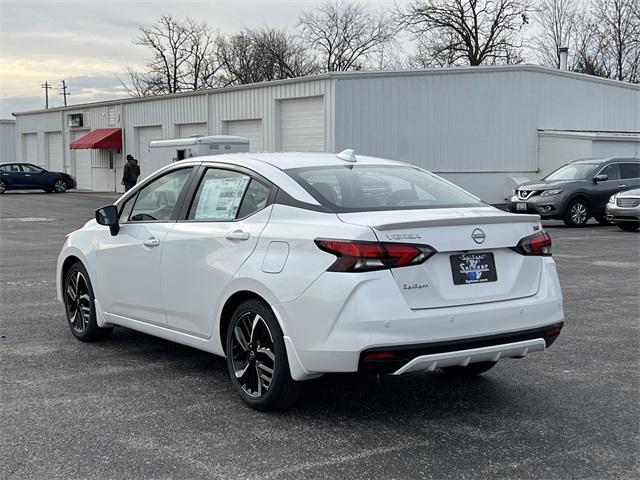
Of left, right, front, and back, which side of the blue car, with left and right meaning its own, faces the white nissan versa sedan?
right

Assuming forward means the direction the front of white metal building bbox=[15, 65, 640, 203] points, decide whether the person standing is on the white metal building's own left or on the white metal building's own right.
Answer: on the white metal building's own right

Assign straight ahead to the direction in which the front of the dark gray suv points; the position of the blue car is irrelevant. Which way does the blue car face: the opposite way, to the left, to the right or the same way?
the opposite way

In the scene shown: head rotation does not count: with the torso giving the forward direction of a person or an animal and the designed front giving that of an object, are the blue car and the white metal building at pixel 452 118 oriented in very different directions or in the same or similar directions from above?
very different directions

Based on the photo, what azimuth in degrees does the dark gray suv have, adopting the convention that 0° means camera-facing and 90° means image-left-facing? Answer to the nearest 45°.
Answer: approximately 45°

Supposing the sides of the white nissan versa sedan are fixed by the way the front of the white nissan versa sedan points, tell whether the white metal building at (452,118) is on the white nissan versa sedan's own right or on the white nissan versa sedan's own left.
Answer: on the white nissan versa sedan's own right

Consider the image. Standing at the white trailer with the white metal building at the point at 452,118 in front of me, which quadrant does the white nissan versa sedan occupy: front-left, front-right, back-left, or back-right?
back-right

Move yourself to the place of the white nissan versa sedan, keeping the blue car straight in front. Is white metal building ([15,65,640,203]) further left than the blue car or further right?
right

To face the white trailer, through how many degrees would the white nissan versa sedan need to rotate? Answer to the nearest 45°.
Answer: approximately 45° to its right

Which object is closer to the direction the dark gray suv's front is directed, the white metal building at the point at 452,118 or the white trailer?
the white trailer
